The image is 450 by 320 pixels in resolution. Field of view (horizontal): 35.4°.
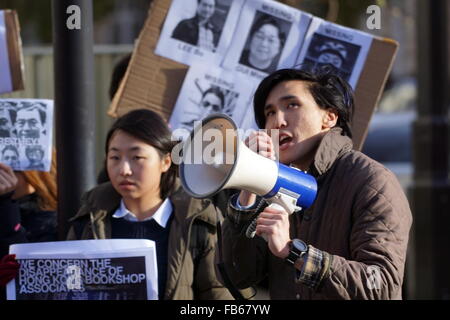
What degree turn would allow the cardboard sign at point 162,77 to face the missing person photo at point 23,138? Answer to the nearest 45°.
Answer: approximately 45° to its right

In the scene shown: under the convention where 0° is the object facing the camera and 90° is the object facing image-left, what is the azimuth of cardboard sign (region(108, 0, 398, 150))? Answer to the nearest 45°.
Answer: approximately 0°

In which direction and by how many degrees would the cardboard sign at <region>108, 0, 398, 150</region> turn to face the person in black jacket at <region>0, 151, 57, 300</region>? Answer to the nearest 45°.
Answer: approximately 45° to its right

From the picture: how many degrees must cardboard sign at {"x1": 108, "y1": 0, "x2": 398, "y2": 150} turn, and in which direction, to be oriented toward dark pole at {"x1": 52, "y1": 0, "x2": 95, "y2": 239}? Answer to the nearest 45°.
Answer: approximately 45° to its right

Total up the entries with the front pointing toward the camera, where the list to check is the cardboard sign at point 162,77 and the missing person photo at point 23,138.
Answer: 2
